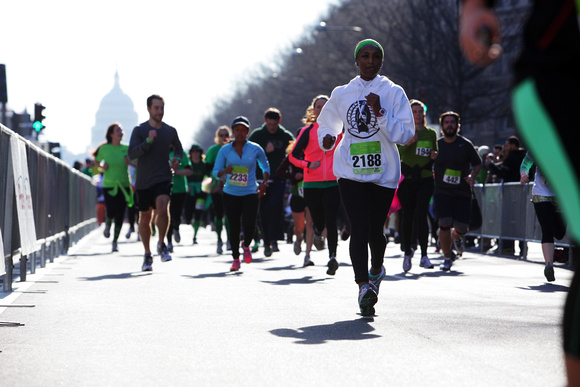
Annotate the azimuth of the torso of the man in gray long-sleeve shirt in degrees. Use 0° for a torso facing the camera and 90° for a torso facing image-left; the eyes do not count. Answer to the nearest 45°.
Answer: approximately 0°

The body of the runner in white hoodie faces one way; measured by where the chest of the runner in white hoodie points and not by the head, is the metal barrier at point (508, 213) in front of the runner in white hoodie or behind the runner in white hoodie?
behind

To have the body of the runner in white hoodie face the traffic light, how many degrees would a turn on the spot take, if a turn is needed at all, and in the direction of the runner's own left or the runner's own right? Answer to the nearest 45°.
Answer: approximately 135° to the runner's own right

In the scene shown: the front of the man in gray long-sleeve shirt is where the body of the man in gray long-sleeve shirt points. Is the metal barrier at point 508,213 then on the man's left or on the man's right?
on the man's left

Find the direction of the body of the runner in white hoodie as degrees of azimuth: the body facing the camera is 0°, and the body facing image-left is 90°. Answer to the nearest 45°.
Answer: approximately 0°

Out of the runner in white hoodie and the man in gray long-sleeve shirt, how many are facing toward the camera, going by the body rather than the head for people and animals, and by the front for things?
2

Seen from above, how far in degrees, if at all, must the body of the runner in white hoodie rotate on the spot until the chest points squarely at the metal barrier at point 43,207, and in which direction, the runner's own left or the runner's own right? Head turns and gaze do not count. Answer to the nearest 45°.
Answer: approximately 135° to the runner's own right
